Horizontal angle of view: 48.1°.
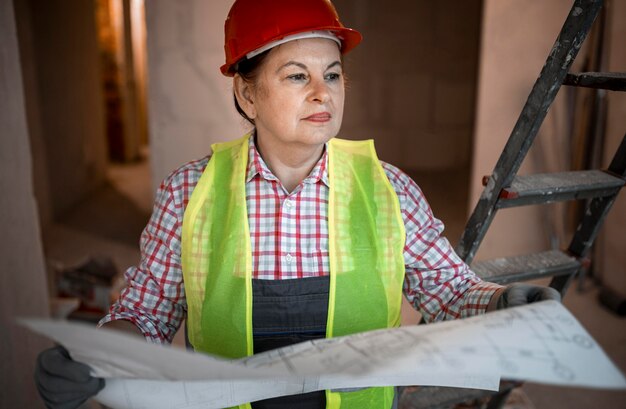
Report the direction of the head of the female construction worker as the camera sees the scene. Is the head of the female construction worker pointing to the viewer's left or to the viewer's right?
to the viewer's right

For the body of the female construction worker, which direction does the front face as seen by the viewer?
toward the camera

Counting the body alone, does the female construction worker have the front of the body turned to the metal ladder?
no
